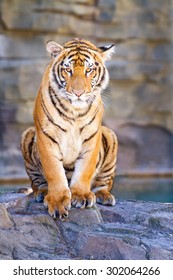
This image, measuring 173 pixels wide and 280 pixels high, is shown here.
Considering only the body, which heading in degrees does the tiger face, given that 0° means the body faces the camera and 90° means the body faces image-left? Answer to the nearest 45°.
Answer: approximately 0°
